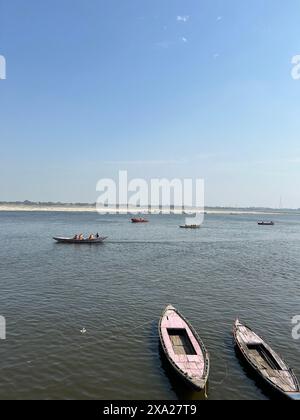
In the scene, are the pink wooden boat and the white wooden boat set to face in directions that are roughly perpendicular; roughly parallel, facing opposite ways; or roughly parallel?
roughly parallel
